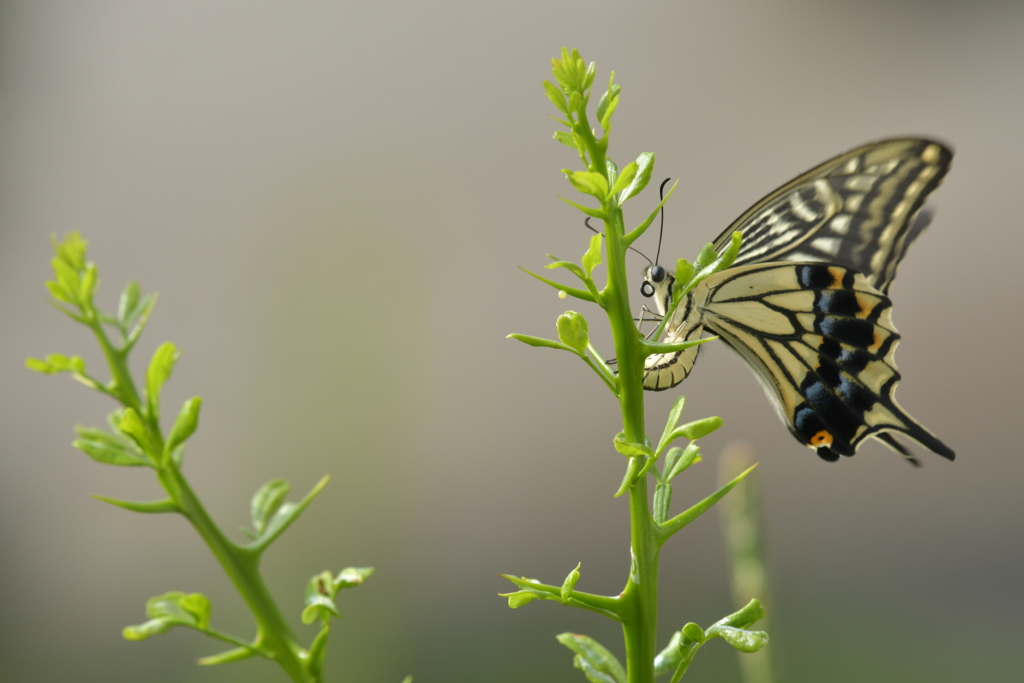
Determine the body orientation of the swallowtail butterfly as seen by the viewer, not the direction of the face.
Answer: to the viewer's left
